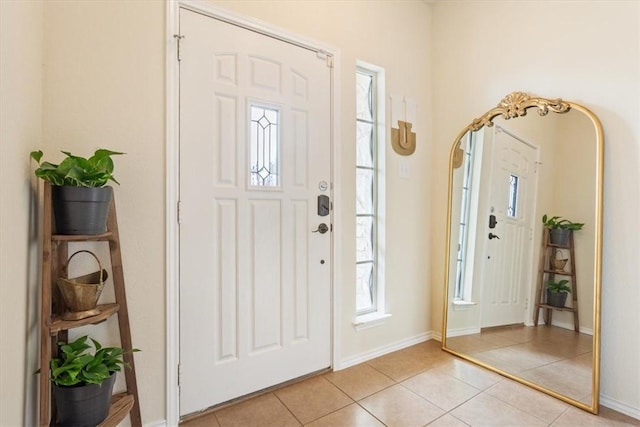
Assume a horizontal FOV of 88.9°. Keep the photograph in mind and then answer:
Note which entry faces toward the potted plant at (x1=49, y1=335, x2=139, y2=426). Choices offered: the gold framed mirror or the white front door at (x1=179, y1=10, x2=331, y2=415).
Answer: the gold framed mirror

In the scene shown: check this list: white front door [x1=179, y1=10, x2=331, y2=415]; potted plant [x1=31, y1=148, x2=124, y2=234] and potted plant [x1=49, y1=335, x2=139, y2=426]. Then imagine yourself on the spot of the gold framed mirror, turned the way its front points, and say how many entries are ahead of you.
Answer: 3

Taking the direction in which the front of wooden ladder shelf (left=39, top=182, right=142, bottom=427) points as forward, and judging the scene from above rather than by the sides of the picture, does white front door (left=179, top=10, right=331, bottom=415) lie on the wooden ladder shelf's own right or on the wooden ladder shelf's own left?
on the wooden ladder shelf's own left

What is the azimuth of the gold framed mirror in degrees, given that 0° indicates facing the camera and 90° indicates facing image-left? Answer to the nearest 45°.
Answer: approximately 45°

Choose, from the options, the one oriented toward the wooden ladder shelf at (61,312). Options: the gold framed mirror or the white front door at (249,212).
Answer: the gold framed mirror

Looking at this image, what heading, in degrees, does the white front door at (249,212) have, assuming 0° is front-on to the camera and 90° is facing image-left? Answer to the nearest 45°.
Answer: approximately 315°

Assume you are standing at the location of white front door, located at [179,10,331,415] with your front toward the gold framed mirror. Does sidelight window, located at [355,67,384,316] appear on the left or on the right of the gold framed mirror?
left

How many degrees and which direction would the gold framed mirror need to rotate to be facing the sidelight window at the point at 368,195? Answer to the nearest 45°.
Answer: approximately 45° to its right

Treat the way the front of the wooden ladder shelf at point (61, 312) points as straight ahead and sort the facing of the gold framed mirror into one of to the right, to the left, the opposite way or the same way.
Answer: the opposite way

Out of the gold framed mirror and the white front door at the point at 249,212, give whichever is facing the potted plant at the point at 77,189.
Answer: the gold framed mirror

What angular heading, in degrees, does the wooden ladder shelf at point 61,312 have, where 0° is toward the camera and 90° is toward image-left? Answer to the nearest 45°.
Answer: approximately 315°
